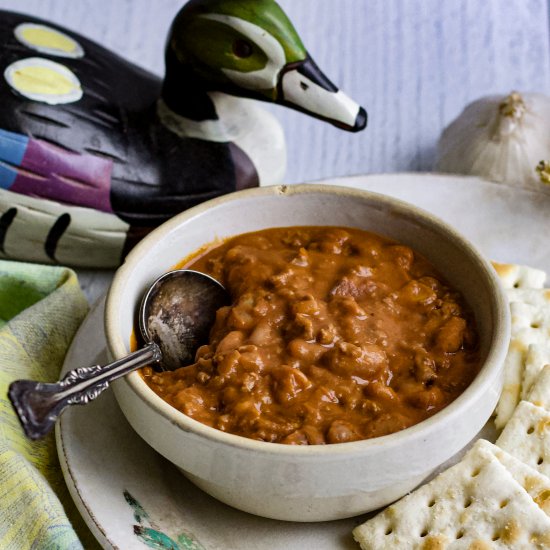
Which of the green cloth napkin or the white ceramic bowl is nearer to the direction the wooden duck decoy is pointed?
the white ceramic bowl

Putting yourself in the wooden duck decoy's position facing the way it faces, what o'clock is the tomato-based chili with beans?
The tomato-based chili with beans is roughly at 2 o'clock from the wooden duck decoy.

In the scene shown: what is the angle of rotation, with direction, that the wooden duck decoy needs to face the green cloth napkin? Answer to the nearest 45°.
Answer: approximately 90° to its right

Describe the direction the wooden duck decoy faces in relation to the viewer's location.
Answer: facing to the right of the viewer

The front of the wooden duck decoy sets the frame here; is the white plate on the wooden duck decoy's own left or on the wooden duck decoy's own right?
on the wooden duck decoy's own right

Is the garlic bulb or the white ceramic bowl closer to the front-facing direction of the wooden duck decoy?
the garlic bulb

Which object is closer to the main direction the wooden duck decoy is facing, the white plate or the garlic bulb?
the garlic bulb

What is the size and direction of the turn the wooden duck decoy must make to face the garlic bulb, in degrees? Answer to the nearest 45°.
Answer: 0° — it already faces it
